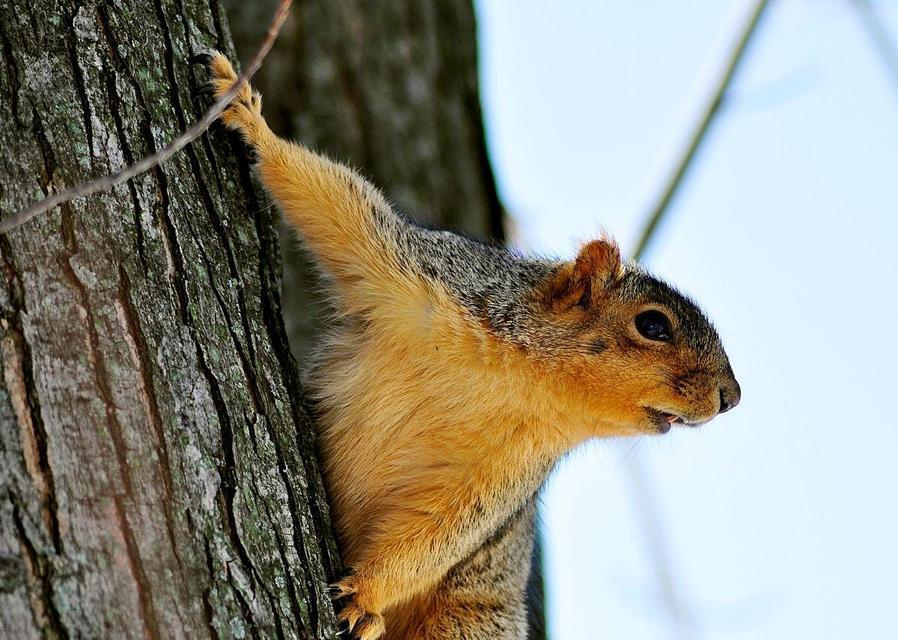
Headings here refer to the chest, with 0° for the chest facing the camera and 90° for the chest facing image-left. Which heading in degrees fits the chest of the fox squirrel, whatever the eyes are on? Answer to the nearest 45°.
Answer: approximately 270°
